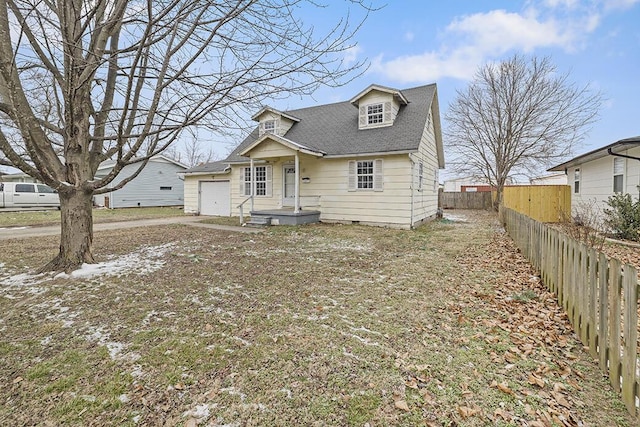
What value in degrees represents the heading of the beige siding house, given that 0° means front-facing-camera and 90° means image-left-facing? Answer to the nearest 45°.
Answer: approximately 45°

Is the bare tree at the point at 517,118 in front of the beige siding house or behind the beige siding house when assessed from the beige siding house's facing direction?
behind

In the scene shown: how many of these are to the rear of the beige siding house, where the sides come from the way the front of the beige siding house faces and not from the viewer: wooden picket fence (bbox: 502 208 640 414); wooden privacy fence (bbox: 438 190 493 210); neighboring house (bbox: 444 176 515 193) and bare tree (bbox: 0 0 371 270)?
2

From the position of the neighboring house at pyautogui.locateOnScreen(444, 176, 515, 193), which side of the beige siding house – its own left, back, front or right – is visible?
back

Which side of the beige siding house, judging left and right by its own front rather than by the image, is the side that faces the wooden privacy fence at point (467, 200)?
back

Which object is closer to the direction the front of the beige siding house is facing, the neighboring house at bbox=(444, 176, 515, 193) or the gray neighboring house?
the gray neighboring house

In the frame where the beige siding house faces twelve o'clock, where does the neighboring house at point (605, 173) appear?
The neighboring house is roughly at 8 o'clock from the beige siding house.

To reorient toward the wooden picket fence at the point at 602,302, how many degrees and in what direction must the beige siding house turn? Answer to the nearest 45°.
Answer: approximately 45° to its left

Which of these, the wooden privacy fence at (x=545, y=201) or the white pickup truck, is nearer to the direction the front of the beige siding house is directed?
the white pickup truck

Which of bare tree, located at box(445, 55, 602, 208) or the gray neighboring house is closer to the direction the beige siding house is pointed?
the gray neighboring house

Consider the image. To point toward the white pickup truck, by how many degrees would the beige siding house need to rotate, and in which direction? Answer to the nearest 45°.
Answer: approximately 45° to its right

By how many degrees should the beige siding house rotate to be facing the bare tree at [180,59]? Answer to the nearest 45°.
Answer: approximately 45° to its left

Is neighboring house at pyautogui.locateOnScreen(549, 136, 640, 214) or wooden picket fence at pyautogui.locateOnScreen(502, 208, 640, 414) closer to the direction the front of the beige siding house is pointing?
the wooden picket fence

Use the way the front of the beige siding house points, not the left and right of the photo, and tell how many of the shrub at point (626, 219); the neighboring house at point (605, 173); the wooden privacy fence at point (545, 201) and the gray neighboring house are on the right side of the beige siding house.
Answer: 1
